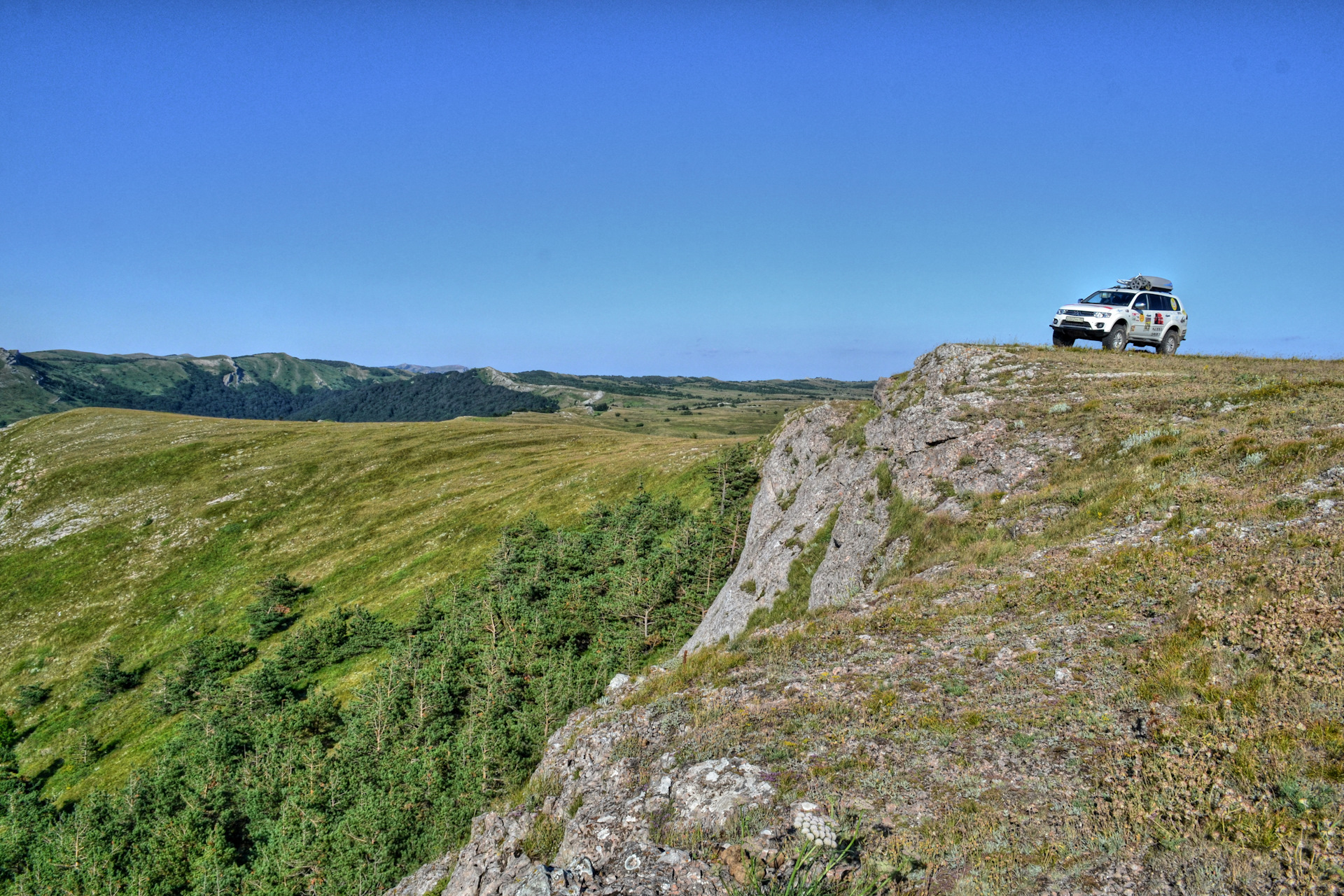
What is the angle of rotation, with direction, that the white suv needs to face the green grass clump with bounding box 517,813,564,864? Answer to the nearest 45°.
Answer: approximately 45° to its left

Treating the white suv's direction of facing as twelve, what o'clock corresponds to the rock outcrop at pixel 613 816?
The rock outcrop is roughly at 11 o'clock from the white suv.

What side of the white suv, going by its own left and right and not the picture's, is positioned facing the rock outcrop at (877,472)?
front

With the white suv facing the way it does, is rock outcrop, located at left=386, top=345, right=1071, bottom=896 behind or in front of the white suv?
in front

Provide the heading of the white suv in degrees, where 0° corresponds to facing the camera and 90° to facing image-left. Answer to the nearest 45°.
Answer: approximately 45°
